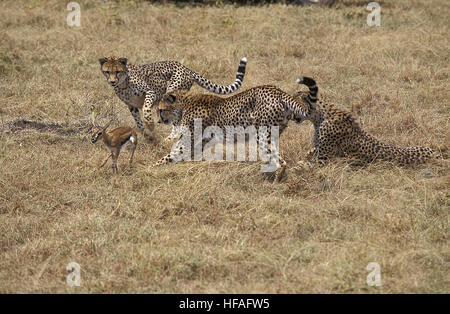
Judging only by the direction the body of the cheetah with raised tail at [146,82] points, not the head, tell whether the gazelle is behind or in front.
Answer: in front

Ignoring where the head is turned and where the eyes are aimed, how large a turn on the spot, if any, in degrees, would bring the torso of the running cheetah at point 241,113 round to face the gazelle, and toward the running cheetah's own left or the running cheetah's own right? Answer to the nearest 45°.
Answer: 0° — it already faces it

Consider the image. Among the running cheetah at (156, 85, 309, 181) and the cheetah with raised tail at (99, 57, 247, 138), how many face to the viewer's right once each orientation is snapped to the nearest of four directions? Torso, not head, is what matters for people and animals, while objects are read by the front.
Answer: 0

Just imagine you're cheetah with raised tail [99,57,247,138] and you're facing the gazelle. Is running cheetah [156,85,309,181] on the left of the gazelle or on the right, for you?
left

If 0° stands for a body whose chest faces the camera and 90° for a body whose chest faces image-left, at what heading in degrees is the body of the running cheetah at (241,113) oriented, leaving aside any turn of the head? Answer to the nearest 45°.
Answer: approximately 90°

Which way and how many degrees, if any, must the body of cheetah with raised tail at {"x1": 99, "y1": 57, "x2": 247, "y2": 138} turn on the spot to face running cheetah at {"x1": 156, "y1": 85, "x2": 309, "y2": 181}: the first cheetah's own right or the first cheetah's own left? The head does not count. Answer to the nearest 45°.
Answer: approximately 90° to the first cheetah's own left

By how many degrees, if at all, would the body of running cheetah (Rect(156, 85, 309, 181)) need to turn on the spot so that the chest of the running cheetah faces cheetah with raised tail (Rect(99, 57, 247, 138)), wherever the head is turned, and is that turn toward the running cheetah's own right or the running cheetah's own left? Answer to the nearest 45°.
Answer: approximately 45° to the running cheetah's own right

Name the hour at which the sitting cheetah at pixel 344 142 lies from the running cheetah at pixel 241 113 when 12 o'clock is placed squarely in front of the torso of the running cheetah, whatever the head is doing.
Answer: The sitting cheetah is roughly at 6 o'clock from the running cheetah.

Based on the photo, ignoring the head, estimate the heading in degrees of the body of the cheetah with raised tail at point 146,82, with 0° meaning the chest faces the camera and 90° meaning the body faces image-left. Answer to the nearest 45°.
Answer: approximately 45°

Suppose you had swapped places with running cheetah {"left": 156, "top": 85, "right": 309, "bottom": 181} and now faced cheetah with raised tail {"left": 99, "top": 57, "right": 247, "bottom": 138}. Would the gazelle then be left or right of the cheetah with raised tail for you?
left
